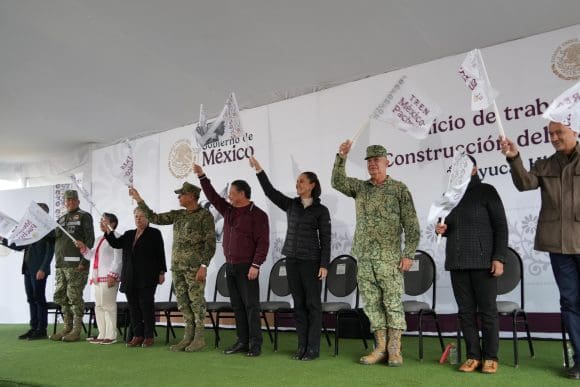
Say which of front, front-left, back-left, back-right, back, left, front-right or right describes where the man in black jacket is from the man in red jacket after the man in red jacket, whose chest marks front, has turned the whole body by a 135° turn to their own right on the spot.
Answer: front-left

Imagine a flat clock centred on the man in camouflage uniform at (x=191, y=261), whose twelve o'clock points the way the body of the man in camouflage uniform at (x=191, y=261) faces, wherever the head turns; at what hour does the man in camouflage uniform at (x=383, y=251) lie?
the man in camouflage uniform at (x=383, y=251) is roughly at 9 o'clock from the man in camouflage uniform at (x=191, y=261).

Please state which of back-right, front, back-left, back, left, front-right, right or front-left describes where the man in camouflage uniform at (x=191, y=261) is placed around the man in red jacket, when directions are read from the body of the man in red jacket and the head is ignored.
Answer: right

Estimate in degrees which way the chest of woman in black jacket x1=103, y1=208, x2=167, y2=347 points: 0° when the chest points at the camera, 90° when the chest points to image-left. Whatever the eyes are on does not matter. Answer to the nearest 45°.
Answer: approximately 45°

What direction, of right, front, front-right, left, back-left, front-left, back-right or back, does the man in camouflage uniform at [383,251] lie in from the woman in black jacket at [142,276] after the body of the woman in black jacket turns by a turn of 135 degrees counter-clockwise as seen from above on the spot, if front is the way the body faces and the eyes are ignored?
front-right

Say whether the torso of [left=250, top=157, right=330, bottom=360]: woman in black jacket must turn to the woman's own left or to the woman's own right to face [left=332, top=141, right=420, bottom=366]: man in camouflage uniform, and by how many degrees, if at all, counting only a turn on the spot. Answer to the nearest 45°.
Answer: approximately 90° to the woman's own left

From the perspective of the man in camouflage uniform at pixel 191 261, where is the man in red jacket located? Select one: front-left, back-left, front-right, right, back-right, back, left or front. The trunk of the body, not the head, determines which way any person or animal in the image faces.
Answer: left

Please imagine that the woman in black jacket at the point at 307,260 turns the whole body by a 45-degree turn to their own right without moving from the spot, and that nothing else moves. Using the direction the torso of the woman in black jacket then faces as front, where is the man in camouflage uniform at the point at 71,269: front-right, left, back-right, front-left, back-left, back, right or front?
front-right

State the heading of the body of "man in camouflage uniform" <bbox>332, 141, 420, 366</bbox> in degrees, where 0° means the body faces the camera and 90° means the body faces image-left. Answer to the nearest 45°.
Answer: approximately 45°

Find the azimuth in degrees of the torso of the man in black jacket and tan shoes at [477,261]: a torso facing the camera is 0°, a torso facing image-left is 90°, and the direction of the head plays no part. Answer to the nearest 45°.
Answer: approximately 45°

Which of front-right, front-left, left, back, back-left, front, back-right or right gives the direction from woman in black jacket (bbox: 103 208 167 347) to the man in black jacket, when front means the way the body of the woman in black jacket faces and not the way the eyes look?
right

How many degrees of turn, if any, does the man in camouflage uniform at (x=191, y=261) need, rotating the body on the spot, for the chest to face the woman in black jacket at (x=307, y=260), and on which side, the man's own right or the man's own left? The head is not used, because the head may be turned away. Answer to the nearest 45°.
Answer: approximately 90° to the man's own left

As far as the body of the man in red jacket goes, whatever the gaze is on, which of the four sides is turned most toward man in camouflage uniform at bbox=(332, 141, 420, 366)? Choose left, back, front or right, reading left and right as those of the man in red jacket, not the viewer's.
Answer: left

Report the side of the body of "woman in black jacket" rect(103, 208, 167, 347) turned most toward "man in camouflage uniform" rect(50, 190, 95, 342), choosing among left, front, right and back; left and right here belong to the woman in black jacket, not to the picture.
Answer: right

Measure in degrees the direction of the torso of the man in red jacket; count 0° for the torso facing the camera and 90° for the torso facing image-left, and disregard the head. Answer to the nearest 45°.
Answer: approximately 45°

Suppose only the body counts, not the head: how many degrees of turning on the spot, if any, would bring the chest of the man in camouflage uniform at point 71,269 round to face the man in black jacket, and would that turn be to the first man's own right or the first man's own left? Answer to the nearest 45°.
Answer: approximately 90° to the first man's own right

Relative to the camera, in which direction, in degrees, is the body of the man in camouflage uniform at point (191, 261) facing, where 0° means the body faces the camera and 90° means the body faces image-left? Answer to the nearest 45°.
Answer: approximately 45°
